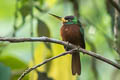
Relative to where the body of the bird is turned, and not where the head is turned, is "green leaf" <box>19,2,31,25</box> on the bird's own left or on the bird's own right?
on the bird's own right

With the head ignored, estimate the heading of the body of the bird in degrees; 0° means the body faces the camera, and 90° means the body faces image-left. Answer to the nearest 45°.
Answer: approximately 45°

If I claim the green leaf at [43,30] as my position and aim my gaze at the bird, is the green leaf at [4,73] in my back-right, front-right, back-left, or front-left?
back-right
